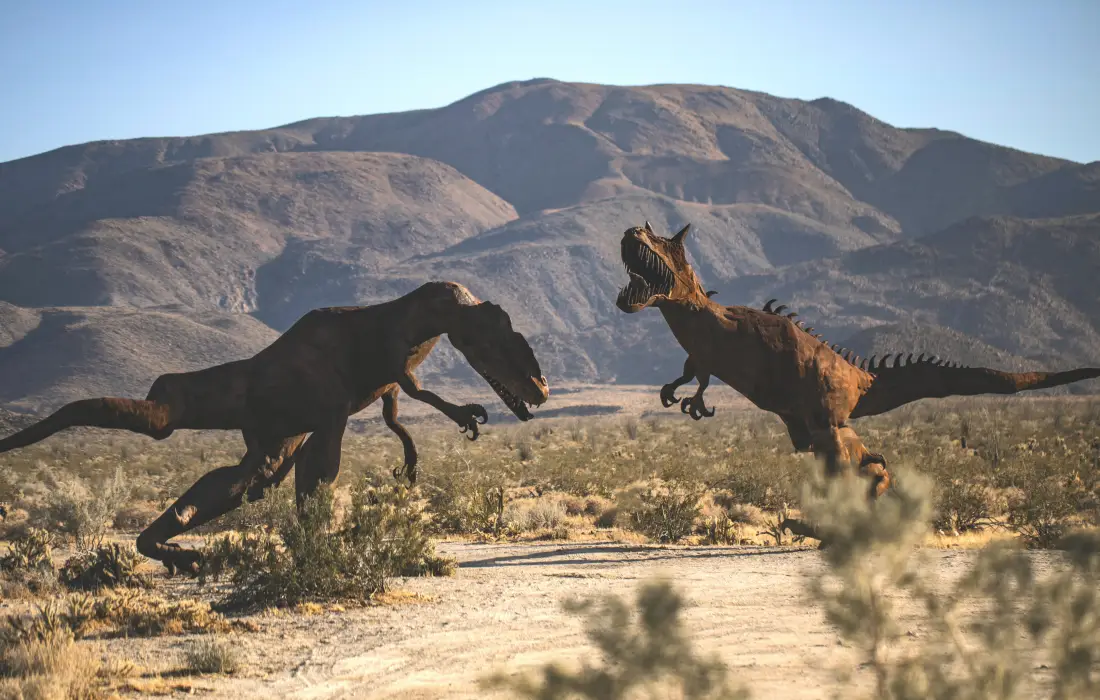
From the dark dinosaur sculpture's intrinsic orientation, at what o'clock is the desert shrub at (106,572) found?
The desert shrub is roughly at 5 o'clock from the dark dinosaur sculpture.

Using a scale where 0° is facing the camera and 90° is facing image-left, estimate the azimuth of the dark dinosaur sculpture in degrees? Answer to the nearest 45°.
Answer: approximately 270°

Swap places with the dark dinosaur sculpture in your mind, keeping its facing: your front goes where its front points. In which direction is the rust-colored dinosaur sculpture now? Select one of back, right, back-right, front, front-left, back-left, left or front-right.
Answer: front

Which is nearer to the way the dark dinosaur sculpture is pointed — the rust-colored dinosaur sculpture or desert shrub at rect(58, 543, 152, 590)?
the rust-colored dinosaur sculpture

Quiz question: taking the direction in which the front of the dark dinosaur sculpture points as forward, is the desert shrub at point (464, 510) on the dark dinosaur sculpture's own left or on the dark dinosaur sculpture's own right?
on the dark dinosaur sculpture's own left

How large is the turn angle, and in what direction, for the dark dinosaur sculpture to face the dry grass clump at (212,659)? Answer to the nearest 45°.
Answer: approximately 90° to its right

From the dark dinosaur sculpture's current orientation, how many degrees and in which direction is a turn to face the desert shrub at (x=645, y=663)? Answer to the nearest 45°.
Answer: approximately 90° to its right

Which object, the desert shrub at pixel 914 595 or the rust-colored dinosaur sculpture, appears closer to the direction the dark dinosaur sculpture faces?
the rust-colored dinosaur sculpture

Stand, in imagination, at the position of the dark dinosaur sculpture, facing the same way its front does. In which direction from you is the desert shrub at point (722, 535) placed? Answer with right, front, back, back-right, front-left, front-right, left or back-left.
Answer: front-left

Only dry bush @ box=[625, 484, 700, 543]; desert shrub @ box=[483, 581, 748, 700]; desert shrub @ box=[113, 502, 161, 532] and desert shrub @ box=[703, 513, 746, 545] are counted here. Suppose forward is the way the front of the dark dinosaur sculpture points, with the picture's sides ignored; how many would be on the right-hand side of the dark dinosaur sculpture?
1

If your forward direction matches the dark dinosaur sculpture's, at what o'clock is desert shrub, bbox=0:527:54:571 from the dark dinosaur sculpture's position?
The desert shrub is roughly at 7 o'clock from the dark dinosaur sculpture.

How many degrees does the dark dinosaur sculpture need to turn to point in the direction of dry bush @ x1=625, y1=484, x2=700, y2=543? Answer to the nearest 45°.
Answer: approximately 45° to its left

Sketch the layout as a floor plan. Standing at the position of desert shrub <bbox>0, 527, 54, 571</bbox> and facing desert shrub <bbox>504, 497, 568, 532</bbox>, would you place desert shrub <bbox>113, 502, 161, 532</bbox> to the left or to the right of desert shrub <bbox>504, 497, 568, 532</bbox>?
left
